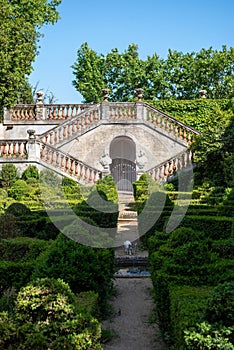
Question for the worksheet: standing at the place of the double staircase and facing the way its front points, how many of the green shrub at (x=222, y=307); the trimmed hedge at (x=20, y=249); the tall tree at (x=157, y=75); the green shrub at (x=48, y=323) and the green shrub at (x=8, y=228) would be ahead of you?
4

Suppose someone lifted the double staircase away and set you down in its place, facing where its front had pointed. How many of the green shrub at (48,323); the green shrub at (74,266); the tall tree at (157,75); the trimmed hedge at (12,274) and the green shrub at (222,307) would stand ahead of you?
4

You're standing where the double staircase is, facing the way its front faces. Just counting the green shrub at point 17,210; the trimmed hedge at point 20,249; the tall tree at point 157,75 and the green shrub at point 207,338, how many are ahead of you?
3

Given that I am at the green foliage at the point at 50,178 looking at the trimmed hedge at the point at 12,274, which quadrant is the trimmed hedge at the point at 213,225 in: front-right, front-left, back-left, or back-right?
front-left

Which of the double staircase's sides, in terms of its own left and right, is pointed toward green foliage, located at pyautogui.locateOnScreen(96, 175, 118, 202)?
front

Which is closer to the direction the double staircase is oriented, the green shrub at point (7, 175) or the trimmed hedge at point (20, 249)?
the trimmed hedge

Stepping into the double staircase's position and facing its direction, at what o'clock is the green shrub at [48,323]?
The green shrub is roughly at 12 o'clock from the double staircase.

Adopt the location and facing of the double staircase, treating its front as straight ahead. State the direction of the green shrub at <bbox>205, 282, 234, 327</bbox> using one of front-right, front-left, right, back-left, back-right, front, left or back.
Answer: front

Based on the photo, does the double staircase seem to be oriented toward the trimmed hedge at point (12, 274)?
yes

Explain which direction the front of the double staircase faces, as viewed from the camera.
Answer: facing the viewer

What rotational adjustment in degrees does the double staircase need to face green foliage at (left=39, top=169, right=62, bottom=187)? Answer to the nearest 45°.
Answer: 0° — it already faces it

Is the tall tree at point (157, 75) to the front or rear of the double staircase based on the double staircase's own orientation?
to the rear

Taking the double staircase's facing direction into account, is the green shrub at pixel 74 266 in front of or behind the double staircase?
in front

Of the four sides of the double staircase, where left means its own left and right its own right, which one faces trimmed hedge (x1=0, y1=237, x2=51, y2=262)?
front

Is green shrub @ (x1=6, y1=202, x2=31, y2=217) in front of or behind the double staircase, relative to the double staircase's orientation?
in front

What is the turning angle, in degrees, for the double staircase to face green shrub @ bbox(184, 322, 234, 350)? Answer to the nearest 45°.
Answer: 0° — it already faces it
